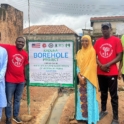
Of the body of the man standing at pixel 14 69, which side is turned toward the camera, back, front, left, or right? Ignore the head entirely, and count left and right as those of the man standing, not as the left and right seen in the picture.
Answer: front

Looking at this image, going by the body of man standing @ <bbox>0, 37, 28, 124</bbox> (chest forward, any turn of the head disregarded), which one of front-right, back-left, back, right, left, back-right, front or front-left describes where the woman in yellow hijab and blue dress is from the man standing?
left

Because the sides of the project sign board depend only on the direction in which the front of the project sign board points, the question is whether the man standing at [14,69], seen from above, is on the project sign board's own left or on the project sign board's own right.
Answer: on the project sign board's own right

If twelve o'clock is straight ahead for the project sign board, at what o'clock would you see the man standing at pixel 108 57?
The man standing is roughly at 10 o'clock from the project sign board.

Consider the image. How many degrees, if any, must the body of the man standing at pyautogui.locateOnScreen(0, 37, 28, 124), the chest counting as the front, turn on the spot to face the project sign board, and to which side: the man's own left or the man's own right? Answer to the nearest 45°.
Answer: approximately 135° to the man's own left

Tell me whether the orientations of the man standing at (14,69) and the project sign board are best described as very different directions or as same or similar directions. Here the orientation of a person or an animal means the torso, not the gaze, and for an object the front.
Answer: same or similar directions

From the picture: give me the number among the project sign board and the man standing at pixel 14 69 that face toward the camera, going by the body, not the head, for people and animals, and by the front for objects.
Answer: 2

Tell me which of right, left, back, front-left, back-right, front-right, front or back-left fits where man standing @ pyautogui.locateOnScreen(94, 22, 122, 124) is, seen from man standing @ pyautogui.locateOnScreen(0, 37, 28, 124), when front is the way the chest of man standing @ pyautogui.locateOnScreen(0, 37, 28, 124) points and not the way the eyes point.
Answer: left

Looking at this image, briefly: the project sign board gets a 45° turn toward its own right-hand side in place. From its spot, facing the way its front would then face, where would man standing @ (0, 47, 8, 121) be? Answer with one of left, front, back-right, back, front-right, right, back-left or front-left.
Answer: front

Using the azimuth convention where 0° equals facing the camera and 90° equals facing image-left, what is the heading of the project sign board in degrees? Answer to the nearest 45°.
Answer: approximately 0°

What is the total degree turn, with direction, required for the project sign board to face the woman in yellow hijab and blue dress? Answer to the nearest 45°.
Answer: approximately 45° to its left
